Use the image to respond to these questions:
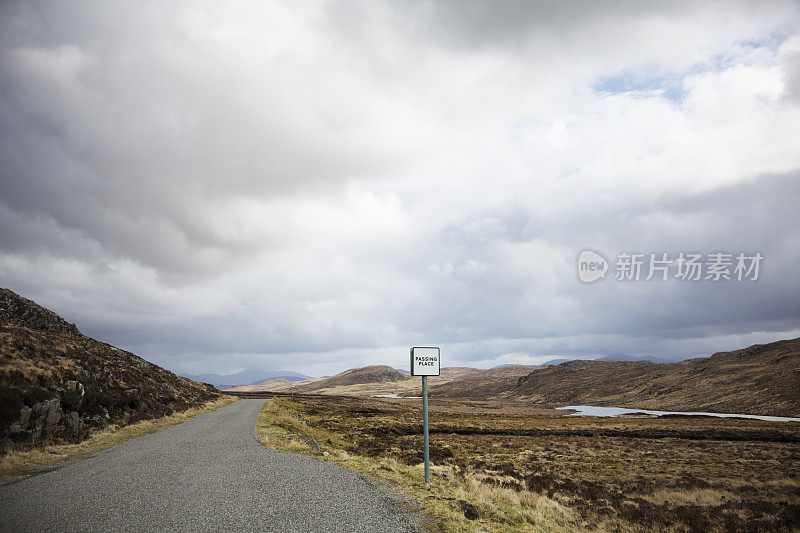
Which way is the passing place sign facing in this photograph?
toward the camera

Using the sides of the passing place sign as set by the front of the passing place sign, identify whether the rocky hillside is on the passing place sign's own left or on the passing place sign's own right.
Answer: on the passing place sign's own right
